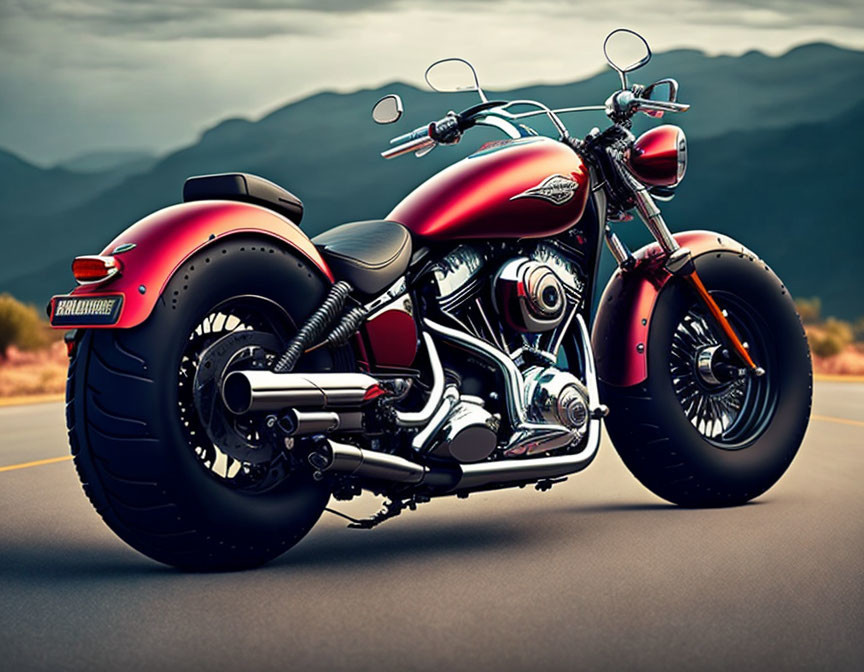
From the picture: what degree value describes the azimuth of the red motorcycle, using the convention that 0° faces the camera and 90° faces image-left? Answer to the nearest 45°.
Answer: approximately 225°
